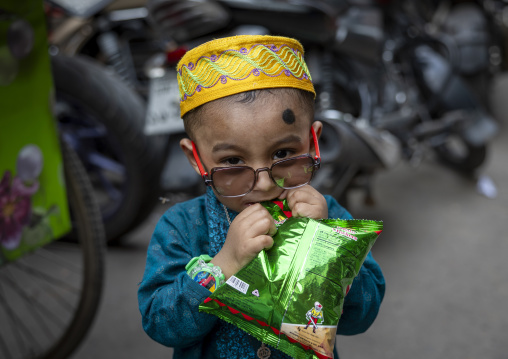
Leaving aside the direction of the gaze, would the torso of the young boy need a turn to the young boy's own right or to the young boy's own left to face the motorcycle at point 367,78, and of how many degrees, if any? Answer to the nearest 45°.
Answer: approximately 180°

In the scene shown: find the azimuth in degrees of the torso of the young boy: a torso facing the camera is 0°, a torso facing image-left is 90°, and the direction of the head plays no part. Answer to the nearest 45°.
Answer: approximately 0°
